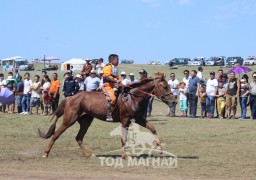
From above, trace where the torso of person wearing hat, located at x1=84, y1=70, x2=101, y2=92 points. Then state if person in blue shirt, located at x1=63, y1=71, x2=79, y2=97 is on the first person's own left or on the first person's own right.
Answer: on the first person's own right

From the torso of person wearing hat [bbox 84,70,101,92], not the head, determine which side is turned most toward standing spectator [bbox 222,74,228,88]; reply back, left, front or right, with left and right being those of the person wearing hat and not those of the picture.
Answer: left

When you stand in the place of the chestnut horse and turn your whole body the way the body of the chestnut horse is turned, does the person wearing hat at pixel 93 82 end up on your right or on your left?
on your left

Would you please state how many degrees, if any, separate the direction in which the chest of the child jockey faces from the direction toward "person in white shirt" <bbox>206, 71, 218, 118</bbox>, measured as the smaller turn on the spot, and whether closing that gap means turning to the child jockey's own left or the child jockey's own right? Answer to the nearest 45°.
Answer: approximately 45° to the child jockey's own left

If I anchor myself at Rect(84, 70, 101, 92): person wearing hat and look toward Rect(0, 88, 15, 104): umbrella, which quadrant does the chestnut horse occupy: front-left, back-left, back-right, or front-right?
back-left

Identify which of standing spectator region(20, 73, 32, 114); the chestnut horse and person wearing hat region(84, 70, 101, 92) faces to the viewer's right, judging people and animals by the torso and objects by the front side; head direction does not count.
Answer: the chestnut horse

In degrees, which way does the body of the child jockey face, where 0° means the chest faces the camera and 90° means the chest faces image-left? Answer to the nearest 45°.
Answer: approximately 270°

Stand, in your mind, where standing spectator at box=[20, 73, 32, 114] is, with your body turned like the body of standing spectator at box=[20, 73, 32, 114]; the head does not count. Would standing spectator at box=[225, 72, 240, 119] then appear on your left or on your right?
on your left

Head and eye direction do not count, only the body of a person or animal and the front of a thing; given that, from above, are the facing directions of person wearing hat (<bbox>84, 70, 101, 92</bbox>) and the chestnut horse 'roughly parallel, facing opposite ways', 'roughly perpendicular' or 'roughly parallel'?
roughly perpendicular

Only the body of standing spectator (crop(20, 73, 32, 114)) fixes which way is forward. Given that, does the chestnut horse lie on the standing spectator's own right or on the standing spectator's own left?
on the standing spectator's own left

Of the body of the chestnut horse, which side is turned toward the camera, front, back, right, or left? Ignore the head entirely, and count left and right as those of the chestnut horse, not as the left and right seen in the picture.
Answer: right

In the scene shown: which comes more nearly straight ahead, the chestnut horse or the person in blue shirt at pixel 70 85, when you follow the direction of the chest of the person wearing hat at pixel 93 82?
the chestnut horse

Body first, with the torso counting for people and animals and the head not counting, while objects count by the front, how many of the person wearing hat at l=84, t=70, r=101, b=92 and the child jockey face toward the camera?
1
